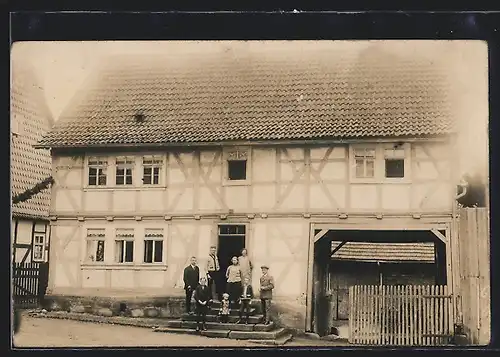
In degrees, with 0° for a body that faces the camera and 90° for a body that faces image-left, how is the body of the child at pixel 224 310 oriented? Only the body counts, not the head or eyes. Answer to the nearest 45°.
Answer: approximately 0°
